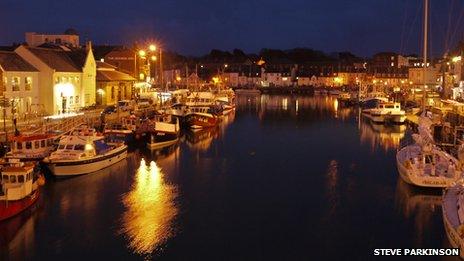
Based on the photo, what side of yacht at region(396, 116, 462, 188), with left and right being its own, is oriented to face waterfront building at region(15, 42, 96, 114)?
left

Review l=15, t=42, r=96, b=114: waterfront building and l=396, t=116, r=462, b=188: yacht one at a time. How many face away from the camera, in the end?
1

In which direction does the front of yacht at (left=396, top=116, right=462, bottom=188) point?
away from the camera

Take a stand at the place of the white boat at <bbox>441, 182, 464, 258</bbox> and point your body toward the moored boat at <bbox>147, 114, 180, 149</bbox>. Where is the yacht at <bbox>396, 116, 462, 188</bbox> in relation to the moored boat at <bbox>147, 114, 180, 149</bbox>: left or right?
right

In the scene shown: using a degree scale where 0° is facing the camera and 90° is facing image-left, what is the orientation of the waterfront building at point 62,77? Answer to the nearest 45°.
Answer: approximately 315°

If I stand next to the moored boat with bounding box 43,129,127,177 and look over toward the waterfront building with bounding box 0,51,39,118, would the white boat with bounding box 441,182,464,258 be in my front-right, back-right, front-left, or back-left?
back-right

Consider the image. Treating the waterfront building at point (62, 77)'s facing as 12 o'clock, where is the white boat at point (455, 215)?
The white boat is roughly at 1 o'clock from the waterfront building.

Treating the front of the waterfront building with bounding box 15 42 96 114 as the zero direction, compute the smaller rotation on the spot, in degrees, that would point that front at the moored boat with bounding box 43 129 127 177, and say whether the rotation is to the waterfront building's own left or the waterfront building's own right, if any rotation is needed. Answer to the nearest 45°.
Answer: approximately 45° to the waterfront building's own right

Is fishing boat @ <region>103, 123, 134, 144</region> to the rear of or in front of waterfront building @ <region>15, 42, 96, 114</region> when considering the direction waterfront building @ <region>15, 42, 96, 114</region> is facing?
in front

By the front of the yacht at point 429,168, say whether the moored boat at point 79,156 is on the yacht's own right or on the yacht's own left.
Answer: on the yacht's own left

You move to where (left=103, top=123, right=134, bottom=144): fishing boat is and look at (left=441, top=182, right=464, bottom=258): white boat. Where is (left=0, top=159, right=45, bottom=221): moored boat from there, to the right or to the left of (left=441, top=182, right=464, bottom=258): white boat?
right

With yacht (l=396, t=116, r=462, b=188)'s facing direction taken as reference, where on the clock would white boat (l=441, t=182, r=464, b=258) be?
The white boat is roughly at 6 o'clock from the yacht.

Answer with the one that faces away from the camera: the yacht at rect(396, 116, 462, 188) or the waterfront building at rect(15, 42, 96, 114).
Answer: the yacht

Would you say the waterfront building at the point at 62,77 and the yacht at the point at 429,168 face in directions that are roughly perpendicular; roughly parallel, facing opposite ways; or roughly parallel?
roughly perpendicular
